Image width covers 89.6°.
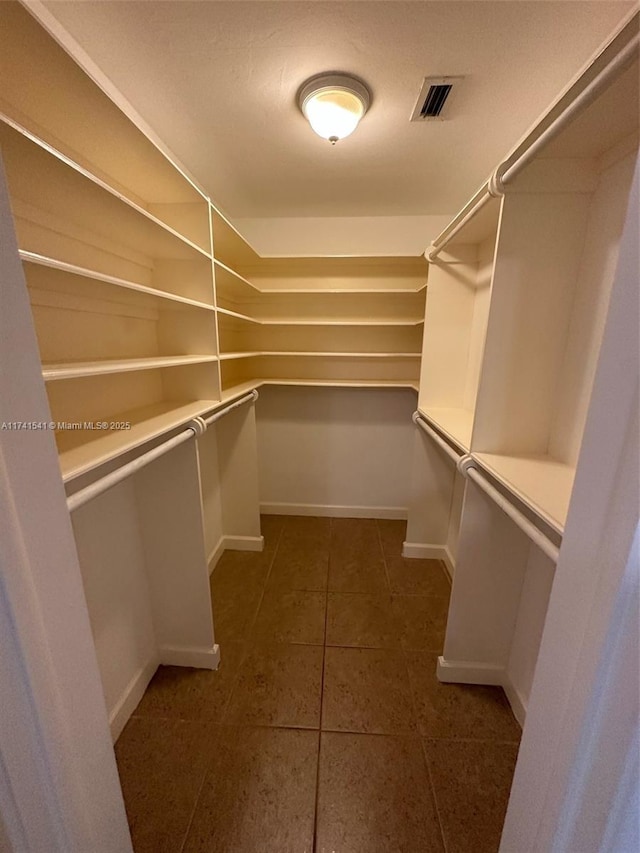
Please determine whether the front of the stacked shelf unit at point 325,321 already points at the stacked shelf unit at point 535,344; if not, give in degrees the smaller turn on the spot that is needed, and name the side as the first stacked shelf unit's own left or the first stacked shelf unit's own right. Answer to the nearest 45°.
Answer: approximately 45° to the first stacked shelf unit's own left

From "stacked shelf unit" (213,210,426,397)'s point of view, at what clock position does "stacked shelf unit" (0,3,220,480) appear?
"stacked shelf unit" (0,3,220,480) is roughly at 1 o'clock from "stacked shelf unit" (213,210,426,397).

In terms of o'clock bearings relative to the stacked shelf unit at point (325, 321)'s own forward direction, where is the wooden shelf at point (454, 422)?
The wooden shelf is roughly at 11 o'clock from the stacked shelf unit.

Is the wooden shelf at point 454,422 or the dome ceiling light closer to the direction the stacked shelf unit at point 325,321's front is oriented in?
the dome ceiling light

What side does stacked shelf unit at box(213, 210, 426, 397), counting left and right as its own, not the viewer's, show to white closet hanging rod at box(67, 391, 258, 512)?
front

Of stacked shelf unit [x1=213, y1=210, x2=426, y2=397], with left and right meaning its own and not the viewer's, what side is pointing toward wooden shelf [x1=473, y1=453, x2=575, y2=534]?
front

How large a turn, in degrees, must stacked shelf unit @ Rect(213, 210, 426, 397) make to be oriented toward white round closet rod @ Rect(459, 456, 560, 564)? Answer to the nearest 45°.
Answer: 0° — it already faces it

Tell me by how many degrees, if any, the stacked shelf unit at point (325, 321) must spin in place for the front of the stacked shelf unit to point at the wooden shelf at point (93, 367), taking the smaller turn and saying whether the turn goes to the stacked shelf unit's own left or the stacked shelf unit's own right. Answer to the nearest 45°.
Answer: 0° — it already faces it

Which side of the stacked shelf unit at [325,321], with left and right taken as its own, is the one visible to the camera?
front

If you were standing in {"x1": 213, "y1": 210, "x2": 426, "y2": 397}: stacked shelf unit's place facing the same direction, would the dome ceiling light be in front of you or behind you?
in front
